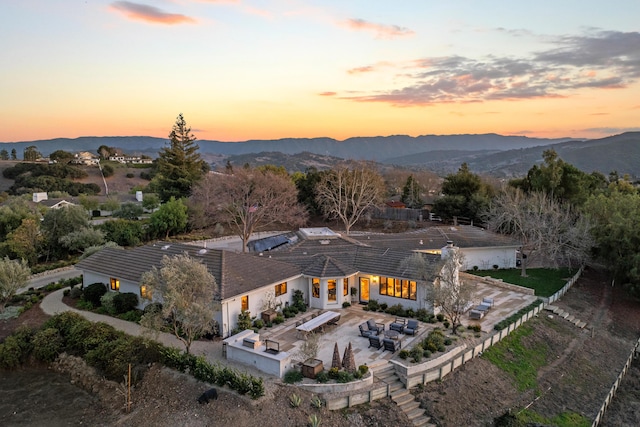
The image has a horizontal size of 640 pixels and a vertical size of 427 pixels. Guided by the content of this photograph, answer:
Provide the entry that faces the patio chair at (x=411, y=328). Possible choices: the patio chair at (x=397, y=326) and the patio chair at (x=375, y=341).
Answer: the patio chair at (x=375, y=341)

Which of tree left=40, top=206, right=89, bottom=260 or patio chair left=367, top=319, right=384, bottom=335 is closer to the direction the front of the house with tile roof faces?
the patio chair

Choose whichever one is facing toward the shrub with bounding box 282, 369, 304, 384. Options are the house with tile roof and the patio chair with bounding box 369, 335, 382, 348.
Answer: the house with tile roof

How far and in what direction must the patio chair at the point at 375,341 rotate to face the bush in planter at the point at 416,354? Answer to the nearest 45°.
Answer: approximately 90° to its right

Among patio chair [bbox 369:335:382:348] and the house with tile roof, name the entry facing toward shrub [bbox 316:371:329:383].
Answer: the house with tile roof

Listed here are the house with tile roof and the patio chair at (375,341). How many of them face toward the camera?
1

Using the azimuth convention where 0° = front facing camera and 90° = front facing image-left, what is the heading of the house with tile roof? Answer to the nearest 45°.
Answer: approximately 0°

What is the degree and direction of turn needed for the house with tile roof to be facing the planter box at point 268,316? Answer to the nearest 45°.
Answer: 0° — it already faces it

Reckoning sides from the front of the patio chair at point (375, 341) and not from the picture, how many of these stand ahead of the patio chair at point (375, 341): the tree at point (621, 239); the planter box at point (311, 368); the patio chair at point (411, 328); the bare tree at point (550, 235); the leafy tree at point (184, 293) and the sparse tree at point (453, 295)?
4

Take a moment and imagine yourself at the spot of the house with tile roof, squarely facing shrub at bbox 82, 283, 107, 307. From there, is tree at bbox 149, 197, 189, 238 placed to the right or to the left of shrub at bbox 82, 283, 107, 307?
right

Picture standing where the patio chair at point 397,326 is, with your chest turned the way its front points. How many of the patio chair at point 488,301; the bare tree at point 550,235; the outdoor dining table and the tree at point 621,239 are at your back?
3

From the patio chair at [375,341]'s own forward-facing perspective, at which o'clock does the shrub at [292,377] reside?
The shrub is roughly at 6 o'clock from the patio chair.

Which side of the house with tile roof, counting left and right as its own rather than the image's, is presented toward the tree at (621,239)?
left

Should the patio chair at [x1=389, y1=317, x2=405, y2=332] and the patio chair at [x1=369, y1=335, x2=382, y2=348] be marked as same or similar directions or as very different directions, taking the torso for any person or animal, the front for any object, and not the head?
very different directions

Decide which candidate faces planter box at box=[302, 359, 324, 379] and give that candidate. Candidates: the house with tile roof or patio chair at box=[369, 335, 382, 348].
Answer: the house with tile roof

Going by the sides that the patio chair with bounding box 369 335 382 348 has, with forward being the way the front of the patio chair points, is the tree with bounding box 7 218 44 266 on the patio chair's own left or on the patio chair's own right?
on the patio chair's own left
